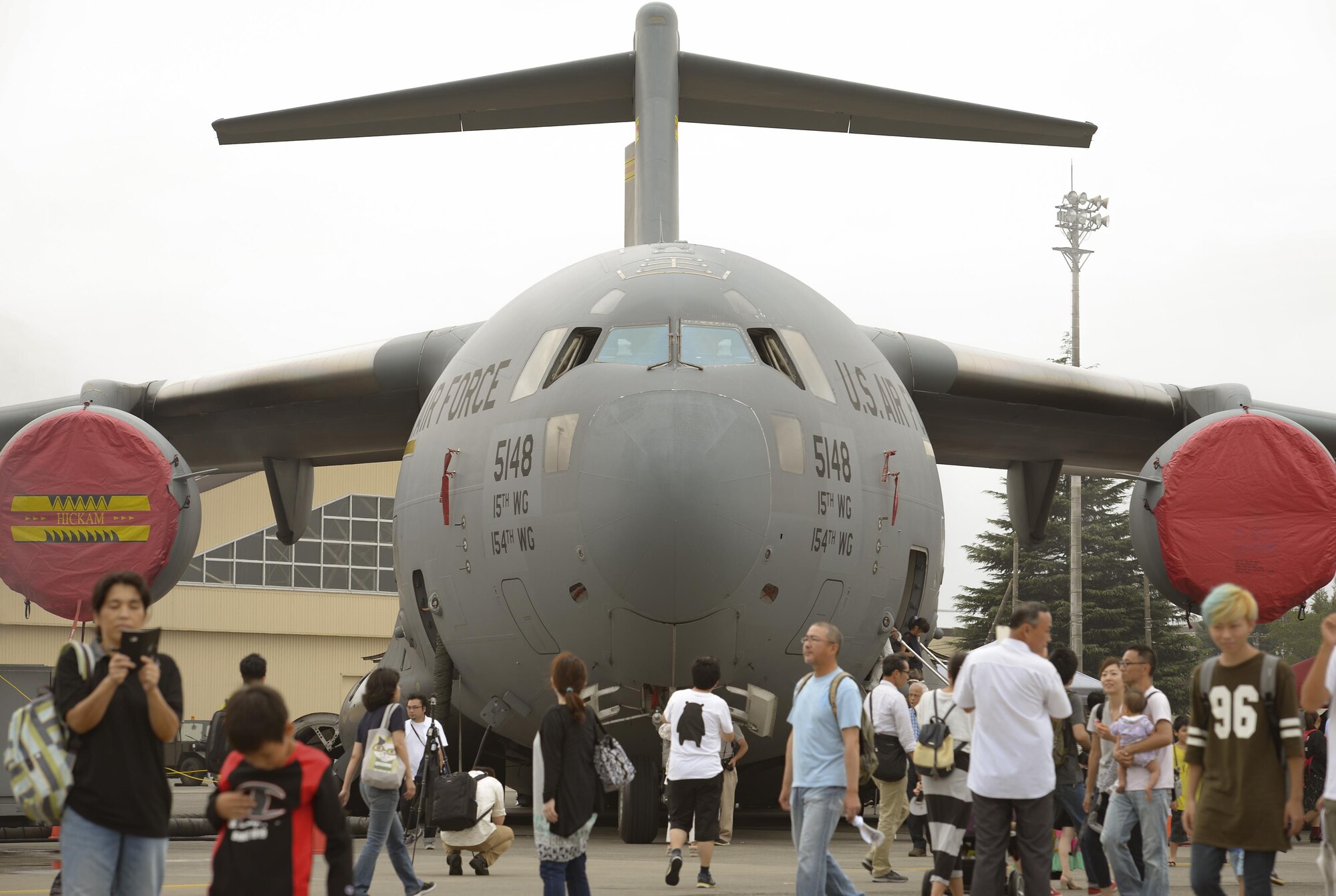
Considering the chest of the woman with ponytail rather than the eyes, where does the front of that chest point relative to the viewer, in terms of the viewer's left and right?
facing away from the viewer and to the left of the viewer

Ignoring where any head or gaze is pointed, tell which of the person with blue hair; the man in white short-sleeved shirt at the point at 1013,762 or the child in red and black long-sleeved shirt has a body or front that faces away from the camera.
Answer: the man in white short-sleeved shirt

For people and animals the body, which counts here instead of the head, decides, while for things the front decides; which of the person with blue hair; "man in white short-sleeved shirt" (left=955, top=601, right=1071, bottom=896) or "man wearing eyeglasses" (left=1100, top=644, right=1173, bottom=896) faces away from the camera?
the man in white short-sleeved shirt

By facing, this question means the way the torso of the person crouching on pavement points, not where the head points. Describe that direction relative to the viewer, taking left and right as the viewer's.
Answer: facing away from the viewer and to the right of the viewer

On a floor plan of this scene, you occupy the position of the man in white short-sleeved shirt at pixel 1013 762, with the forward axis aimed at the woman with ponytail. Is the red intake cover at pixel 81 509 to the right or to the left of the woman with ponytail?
right

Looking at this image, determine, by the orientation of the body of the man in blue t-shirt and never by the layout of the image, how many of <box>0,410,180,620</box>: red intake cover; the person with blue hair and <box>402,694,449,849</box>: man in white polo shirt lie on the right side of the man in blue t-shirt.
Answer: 2

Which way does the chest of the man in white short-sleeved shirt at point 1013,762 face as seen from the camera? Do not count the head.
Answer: away from the camera

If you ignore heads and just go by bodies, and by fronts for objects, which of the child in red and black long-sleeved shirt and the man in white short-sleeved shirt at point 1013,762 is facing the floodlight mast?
the man in white short-sleeved shirt

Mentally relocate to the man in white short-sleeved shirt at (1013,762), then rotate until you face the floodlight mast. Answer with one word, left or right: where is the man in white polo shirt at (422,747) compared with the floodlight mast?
left

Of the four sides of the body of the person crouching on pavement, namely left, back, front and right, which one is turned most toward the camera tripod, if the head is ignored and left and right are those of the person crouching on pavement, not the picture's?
left
